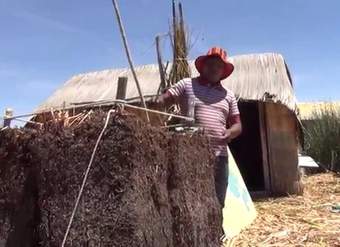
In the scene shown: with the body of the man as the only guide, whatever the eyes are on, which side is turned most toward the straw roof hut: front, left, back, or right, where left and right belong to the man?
back

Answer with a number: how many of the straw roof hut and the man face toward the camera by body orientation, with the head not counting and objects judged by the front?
2

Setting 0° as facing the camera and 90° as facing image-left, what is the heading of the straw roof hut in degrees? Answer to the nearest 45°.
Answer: approximately 0°

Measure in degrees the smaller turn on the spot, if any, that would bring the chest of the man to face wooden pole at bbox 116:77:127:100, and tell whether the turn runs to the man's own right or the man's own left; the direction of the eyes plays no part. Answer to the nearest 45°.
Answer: approximately 45° to the man's own right

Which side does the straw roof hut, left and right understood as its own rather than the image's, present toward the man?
front

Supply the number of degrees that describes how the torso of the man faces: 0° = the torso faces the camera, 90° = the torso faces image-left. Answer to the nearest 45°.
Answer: approximately 0°

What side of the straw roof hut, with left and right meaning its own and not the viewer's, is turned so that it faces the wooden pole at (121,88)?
front
